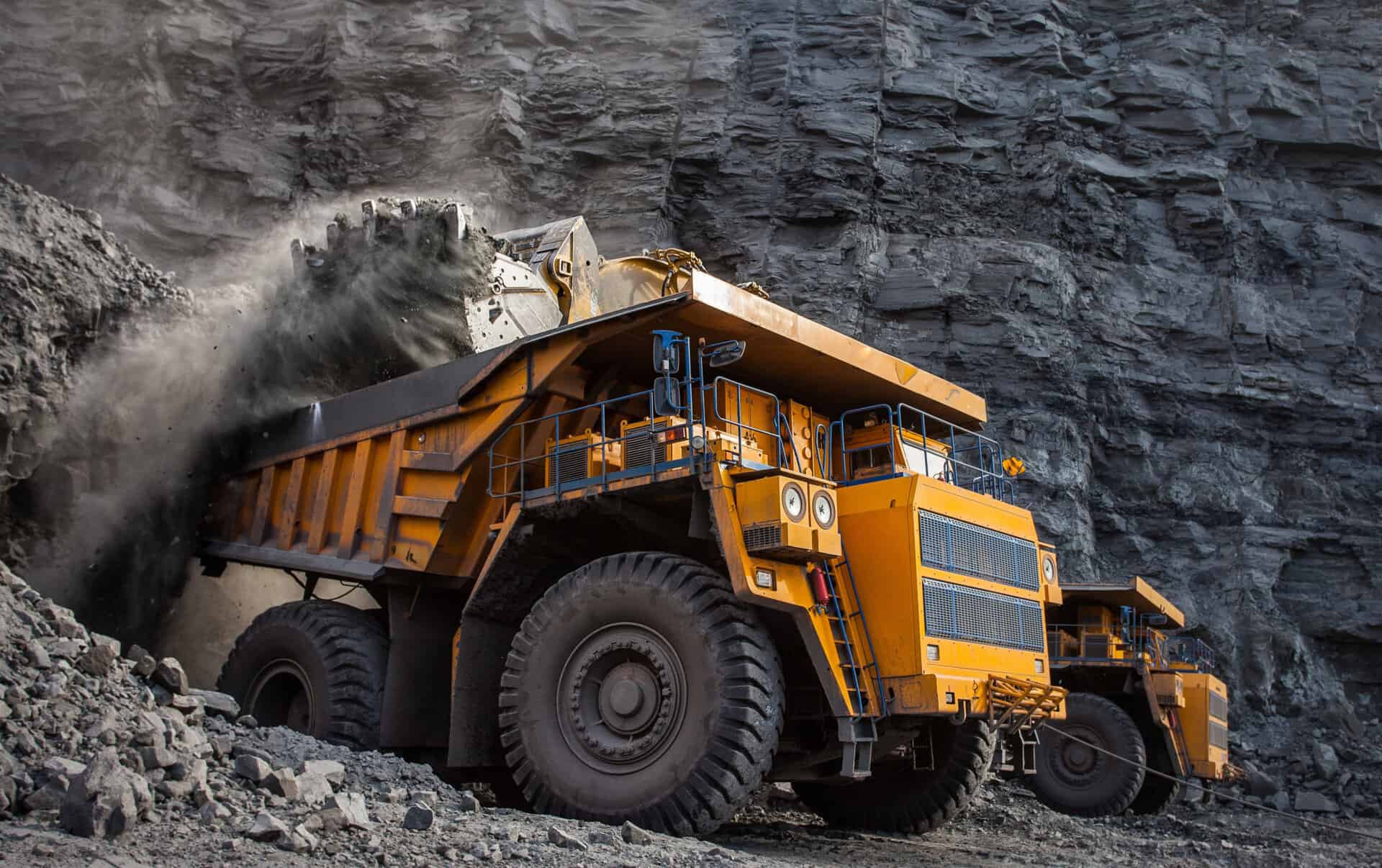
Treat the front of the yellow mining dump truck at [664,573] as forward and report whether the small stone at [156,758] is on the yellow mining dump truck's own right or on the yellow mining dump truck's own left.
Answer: on the yellow mining dump truck's own right

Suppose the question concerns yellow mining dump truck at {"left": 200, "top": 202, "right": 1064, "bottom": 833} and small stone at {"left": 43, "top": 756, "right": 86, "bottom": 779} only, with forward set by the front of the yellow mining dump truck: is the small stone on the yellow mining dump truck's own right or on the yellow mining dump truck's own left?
on the yellow mining dump truck's own right

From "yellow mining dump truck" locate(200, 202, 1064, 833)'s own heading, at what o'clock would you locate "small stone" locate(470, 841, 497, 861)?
The small stone is roughly at 2 o'clock from the yellow mining dump truck.

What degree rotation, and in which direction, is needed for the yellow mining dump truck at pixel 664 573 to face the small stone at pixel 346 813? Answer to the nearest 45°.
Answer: approximately 90° to its right

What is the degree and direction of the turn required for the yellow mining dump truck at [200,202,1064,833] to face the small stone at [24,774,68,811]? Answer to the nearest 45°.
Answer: approximately 90° to its right

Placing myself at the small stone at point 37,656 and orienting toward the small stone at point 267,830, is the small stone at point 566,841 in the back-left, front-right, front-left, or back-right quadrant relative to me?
front-left

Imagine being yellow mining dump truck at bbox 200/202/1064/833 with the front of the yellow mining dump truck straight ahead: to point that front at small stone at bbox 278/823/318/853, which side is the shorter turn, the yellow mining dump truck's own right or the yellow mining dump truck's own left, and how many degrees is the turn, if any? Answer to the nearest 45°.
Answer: approximately 90° to the yellow mining dump truck's own right

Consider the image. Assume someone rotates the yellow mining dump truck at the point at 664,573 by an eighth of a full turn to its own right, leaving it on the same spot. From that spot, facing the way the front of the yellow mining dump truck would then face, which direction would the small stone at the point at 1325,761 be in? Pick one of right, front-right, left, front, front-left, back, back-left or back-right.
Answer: back-left

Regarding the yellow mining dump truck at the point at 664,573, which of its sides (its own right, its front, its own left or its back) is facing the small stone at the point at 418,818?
right

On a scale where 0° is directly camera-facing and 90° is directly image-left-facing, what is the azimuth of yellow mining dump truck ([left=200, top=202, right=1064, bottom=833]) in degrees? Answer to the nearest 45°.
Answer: approximately 315°
